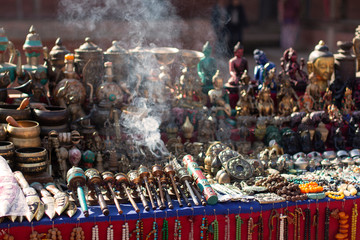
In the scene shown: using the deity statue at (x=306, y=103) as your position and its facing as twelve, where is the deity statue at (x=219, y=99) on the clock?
the deity statue at (x=219, y=99) is roughly at 2 o'clock from the deity statue at (x=306, y=103).

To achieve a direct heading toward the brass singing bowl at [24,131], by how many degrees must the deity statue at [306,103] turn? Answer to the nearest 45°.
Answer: approximately 45° to its right

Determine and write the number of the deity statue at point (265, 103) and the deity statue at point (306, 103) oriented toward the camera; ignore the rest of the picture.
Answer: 2

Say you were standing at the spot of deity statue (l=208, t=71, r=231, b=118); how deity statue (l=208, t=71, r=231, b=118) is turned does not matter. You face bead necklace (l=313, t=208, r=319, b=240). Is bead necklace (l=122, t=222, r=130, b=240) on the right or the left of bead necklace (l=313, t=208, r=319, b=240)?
right

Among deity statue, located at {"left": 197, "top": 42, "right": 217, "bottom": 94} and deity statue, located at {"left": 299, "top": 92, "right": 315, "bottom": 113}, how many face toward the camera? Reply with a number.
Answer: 2
